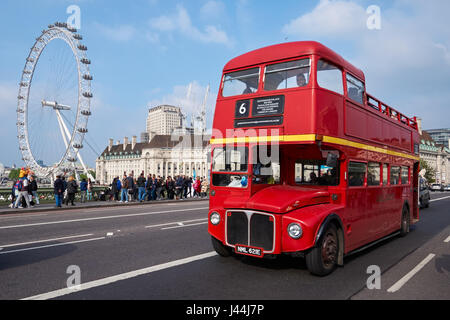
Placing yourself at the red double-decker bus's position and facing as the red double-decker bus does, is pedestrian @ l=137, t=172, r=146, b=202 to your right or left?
on your right

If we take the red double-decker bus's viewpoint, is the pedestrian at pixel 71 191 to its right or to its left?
on its right

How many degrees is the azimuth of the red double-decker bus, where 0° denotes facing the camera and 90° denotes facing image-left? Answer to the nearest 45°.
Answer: approximately 45°

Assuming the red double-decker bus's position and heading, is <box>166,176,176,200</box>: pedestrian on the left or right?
on its right

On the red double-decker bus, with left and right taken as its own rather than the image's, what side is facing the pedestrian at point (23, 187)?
right
